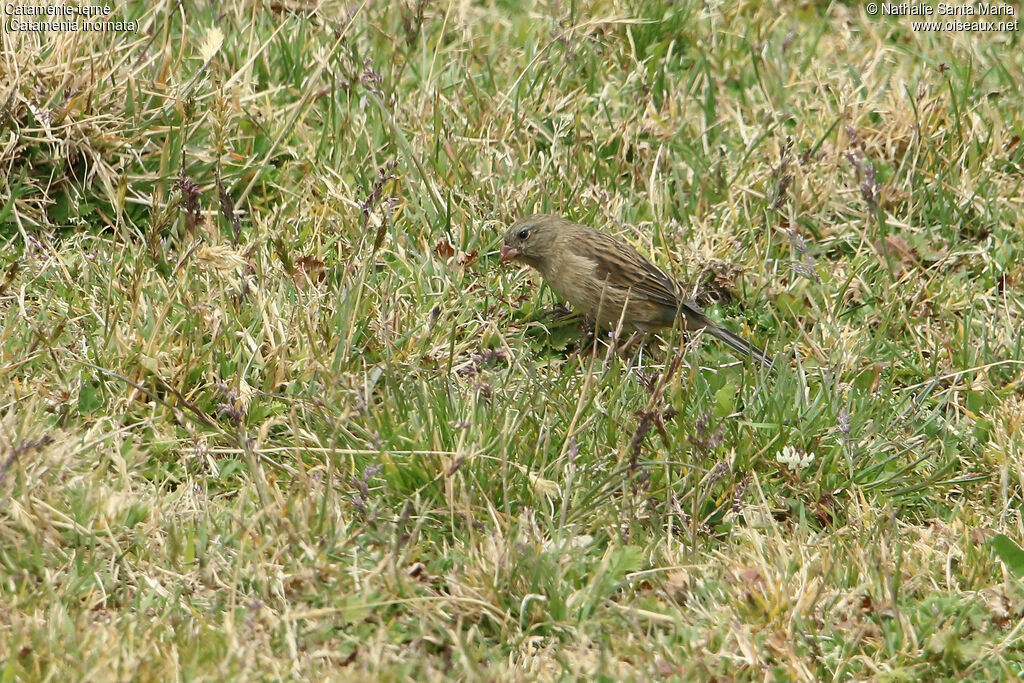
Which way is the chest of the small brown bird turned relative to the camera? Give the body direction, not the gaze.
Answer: to the viewer's left

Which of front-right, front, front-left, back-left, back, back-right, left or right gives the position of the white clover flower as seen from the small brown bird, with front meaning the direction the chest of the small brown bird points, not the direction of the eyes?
back-left
